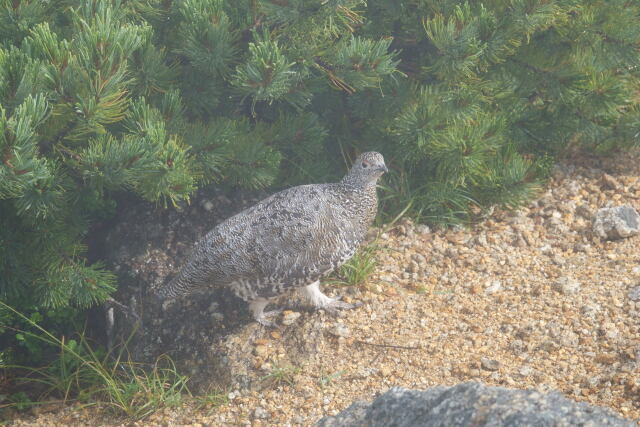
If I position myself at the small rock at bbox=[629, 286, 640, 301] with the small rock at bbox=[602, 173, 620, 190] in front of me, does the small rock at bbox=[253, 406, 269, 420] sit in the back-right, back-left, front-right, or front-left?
back-left

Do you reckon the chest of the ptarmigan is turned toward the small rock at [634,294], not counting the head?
yes

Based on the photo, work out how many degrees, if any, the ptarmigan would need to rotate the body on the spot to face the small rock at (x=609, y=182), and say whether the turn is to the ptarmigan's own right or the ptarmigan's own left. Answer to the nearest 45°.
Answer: approximately 45° to the ptarmigan's own left

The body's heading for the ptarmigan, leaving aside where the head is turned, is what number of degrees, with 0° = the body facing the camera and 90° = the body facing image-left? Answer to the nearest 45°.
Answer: approximately 270°

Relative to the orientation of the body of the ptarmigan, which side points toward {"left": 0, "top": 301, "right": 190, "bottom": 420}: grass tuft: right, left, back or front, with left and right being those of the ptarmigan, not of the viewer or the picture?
back

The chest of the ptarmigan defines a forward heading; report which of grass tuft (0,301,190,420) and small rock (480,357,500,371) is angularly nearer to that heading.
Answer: the small rock
